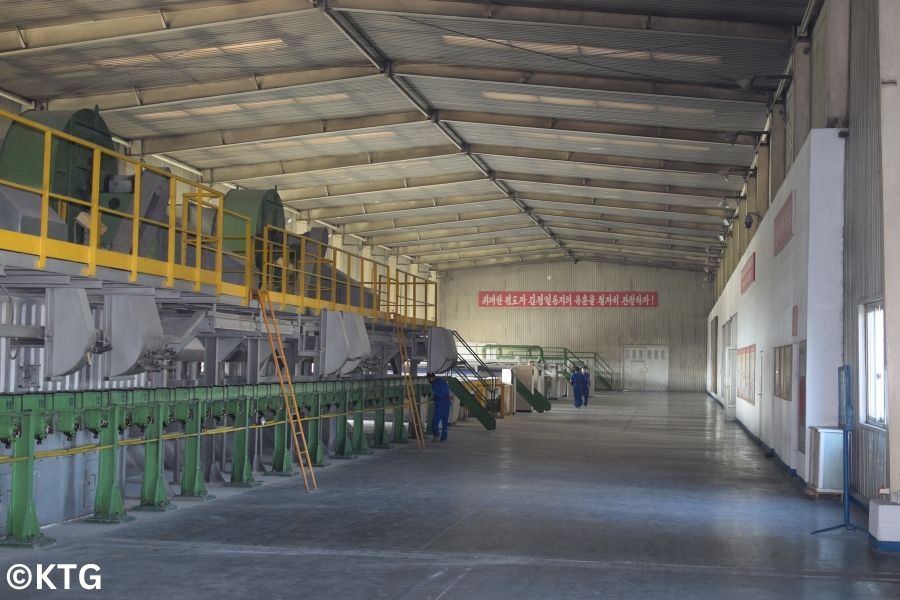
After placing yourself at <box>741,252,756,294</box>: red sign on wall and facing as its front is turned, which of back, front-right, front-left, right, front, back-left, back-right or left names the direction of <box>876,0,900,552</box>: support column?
left

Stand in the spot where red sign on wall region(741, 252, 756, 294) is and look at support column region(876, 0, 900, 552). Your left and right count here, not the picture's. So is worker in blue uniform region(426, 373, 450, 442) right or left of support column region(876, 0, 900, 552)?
right

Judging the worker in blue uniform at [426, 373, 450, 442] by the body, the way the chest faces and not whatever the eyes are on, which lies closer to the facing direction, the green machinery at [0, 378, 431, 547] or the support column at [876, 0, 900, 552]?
the green machinery

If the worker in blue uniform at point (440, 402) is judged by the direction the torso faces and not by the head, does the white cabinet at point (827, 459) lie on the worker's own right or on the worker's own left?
on the worker's own left

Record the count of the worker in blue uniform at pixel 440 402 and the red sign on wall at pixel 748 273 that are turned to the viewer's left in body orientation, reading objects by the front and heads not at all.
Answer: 2

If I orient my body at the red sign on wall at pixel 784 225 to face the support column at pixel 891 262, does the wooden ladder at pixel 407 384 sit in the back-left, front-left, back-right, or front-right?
back-right

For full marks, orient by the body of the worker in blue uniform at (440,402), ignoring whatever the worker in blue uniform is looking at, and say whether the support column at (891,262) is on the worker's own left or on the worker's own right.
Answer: on the worker's own left

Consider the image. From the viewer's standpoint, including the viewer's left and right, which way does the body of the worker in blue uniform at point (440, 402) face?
facing to the left of the viewer

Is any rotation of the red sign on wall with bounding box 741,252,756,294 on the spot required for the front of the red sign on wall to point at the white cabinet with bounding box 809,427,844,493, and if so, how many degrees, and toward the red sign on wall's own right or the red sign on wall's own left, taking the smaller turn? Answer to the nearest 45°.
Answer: approximately 90° to the red sign on wall's own left

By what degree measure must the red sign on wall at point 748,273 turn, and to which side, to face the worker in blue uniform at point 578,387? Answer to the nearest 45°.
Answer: approximately 45° to its right

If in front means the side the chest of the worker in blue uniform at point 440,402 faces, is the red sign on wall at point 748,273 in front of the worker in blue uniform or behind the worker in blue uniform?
behind

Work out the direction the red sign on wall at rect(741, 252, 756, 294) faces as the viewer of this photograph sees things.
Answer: facing to the left of the viewer

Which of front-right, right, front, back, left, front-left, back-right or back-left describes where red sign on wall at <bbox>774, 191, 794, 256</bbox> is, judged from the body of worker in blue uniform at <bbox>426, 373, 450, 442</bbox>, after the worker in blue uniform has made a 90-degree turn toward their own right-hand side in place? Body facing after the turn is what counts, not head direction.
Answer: back-right
